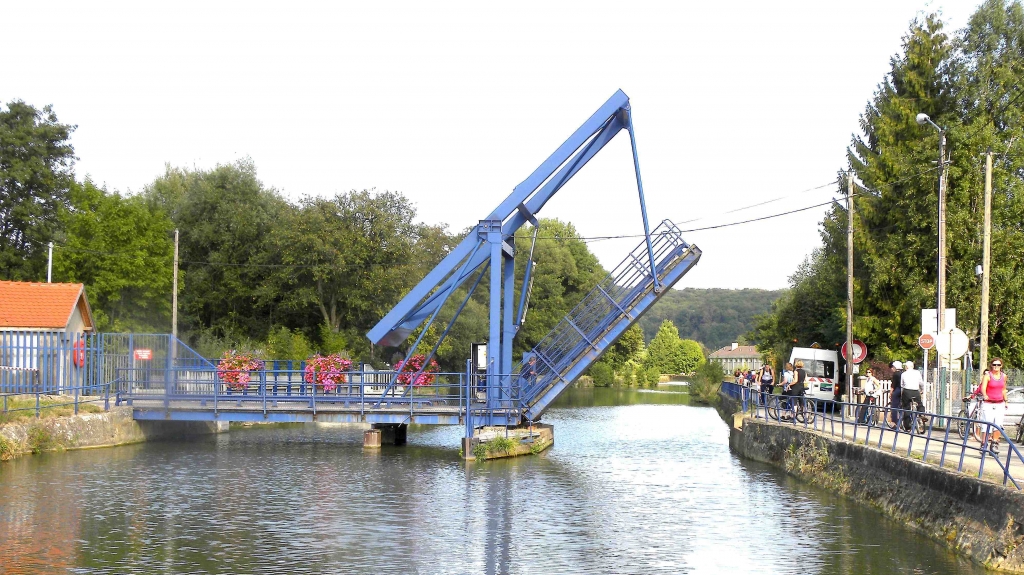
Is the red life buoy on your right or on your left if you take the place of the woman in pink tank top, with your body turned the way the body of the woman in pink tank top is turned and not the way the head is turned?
on your right

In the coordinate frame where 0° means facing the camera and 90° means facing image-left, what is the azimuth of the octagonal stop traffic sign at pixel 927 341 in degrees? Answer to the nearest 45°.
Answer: approximately 0°

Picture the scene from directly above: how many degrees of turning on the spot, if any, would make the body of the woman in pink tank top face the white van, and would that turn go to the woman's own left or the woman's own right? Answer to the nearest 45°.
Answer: approximately 180°

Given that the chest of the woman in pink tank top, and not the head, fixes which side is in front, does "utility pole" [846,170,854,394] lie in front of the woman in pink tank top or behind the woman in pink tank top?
behind

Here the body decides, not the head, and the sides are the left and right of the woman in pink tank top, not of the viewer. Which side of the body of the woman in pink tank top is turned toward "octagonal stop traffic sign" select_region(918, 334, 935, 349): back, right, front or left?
back

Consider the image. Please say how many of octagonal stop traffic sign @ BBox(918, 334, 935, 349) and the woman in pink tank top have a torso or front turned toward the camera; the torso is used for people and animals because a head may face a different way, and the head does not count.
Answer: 2
